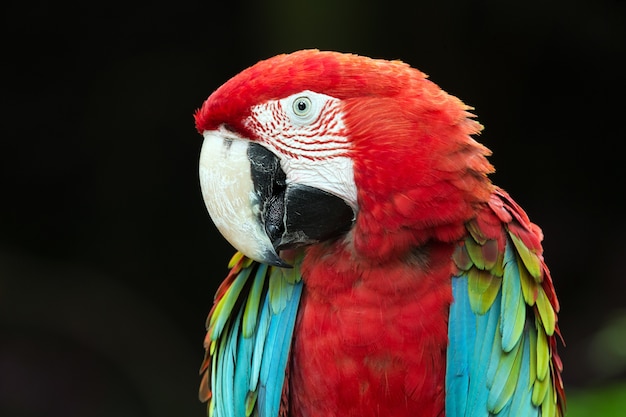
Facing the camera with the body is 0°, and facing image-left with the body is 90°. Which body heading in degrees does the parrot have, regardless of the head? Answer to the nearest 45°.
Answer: approximately 0°
